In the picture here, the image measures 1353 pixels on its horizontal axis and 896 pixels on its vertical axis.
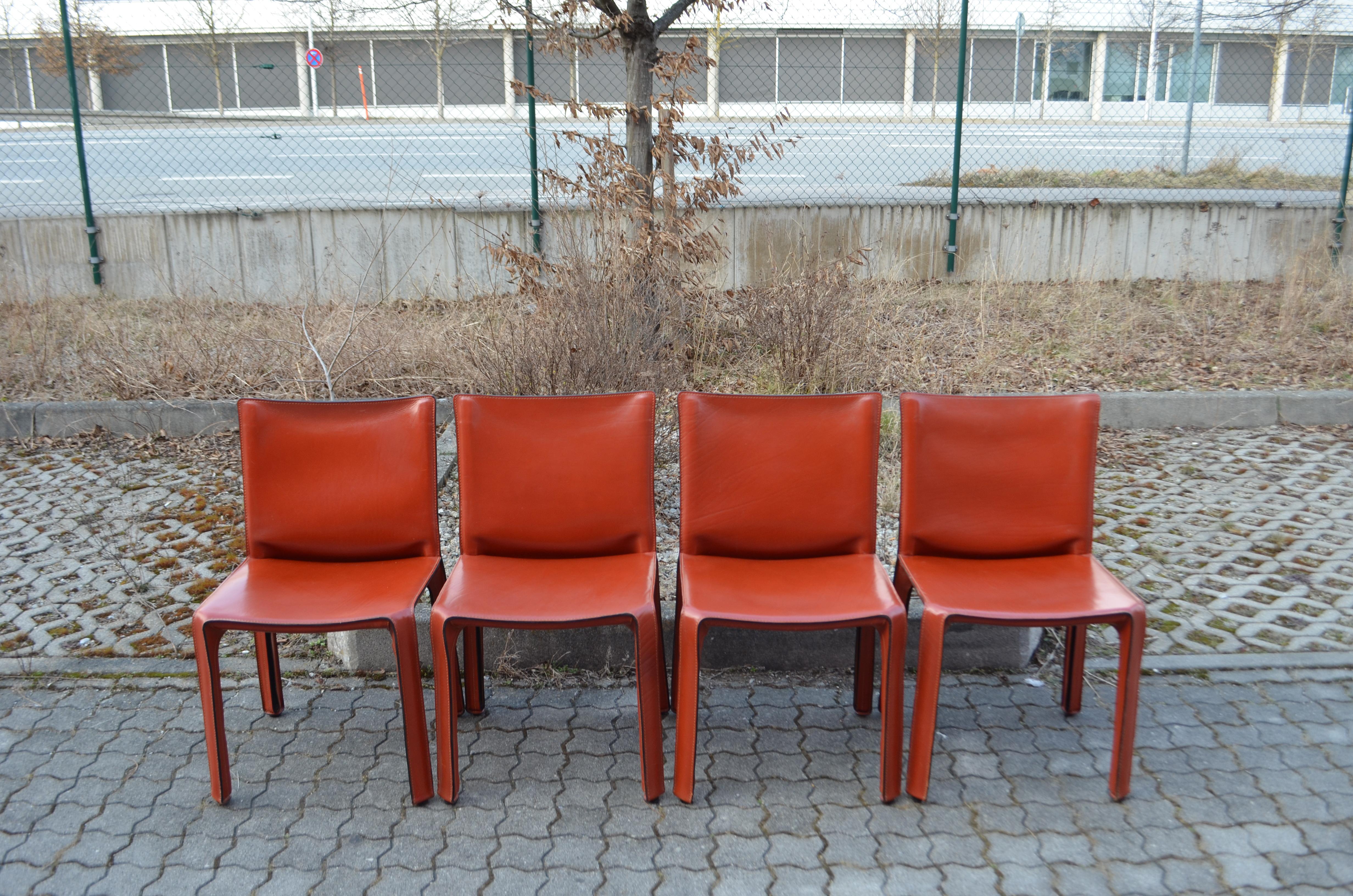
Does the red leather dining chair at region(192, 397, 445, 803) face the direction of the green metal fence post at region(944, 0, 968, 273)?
no

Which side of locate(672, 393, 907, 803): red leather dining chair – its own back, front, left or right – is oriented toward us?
front

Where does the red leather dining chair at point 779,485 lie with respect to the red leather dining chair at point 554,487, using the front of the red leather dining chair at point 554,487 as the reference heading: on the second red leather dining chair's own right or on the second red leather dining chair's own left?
on the second red leather dining chair's own left

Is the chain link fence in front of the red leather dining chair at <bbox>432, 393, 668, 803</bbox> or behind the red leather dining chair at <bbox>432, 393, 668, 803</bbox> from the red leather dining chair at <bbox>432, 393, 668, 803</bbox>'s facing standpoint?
behind

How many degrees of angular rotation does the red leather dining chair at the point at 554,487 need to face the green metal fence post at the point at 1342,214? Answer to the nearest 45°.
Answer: approximately 135° to its left

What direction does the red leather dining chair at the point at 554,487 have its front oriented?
toward the camera

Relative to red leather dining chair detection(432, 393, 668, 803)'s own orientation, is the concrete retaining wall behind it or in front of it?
behind

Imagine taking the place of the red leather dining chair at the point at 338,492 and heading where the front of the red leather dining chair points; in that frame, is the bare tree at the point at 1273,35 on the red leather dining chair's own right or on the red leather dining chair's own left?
on the red leather dining chair's own left

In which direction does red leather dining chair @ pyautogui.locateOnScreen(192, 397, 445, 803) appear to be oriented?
toward the camera

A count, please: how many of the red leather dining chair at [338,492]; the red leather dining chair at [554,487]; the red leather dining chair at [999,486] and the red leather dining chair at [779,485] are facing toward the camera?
4

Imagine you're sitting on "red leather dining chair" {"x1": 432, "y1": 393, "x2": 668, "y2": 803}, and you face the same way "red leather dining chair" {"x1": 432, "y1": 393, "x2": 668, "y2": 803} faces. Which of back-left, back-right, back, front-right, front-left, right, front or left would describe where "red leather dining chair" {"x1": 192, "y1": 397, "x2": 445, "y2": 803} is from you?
right

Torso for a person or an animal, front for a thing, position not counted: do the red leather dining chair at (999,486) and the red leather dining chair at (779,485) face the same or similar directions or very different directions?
same or similar directions

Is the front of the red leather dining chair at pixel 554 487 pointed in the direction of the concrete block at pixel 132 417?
no

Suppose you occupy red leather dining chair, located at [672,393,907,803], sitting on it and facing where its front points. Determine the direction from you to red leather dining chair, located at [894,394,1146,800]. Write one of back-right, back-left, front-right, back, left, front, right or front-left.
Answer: left

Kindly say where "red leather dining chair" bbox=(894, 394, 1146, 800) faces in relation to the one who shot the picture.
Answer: facing the viewer

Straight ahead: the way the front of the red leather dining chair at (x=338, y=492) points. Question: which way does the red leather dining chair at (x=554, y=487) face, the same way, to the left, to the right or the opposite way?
the same way

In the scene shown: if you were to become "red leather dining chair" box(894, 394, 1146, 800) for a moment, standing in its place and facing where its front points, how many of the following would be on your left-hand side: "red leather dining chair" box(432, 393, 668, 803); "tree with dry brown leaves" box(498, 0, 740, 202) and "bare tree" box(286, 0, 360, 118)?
0

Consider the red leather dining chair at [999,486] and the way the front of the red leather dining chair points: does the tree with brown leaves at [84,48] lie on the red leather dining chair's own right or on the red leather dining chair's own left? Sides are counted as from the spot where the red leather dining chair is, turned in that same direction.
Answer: on the red leather dining chair's own right

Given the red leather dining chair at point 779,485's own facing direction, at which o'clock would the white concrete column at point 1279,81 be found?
The white concrete column is roughly at 7 o'clock from the red leather dining chair.

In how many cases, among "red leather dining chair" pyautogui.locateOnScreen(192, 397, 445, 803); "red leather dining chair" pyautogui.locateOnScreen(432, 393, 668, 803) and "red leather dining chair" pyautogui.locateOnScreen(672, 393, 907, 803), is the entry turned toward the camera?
3

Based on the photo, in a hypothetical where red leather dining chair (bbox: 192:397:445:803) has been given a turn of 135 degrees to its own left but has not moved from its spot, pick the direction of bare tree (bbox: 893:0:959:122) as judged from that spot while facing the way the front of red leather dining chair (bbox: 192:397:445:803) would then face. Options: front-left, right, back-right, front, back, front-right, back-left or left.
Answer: front
